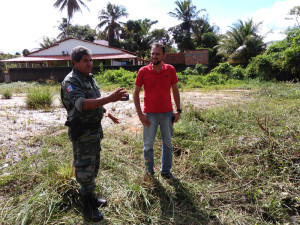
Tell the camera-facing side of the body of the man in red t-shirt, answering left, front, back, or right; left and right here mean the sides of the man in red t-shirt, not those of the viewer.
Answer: front

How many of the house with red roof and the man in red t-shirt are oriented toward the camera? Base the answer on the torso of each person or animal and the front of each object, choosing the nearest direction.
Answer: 2

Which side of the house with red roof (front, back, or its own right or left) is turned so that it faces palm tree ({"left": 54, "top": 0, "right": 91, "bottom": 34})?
back

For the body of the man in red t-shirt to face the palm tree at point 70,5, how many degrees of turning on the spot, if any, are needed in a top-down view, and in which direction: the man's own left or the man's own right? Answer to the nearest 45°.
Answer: approximately 180°

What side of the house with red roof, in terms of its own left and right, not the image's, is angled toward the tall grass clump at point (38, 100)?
front

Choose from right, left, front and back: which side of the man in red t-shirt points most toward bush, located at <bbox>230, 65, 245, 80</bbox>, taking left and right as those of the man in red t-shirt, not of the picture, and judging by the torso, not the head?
back

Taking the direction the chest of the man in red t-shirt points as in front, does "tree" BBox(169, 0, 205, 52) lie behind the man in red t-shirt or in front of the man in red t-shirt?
behind

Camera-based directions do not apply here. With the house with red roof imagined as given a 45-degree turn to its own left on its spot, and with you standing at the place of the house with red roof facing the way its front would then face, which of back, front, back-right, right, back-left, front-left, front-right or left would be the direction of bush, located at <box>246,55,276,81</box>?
front

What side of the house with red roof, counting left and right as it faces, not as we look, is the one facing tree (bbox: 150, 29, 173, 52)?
left

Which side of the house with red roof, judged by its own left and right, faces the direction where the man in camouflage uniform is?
front

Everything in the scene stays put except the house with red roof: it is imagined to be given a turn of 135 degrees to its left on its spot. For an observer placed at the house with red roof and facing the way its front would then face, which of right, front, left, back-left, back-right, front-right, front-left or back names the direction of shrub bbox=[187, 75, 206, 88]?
right

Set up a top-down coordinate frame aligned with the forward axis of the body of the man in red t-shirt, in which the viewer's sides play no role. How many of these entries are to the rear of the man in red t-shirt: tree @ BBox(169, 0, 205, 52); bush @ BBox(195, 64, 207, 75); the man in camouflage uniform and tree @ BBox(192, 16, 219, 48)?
3

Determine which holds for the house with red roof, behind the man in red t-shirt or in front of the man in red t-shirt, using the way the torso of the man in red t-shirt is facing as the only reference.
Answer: behind

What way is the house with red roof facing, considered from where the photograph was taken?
facing the viewer

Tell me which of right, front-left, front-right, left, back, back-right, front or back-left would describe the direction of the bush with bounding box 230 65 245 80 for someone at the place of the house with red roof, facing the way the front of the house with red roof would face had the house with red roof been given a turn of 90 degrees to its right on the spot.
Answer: back-left

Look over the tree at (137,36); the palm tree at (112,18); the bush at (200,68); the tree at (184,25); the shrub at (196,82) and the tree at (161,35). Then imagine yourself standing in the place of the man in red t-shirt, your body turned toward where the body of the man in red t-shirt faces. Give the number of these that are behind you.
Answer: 6

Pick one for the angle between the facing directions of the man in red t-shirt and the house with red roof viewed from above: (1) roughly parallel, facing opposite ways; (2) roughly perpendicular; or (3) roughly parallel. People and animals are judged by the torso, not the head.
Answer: roughly parallel

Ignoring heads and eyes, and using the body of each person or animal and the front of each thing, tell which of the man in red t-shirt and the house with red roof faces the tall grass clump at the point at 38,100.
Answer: the house with red roof

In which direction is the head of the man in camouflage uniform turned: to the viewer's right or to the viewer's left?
to the viewer's right
